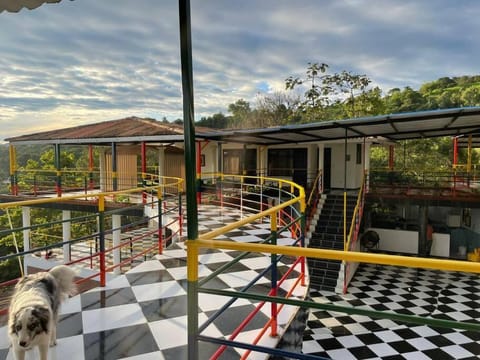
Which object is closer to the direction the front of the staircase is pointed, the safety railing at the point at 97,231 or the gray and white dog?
the gray and white dog

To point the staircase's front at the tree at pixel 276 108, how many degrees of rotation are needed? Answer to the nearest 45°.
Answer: approximately 180°

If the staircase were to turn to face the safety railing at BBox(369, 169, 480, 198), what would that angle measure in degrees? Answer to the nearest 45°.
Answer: approximately 135° to its left

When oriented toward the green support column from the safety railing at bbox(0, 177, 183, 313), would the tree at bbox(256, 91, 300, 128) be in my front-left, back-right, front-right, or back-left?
back-left

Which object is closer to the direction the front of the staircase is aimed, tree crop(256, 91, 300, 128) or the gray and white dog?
the gray and white dog

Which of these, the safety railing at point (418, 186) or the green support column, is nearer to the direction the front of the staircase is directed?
the green support column

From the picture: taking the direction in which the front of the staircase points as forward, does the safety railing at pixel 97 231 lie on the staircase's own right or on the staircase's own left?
on the staircase's own right

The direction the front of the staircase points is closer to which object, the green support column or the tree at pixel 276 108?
the green support column

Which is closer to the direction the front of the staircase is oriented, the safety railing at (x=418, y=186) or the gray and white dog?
the gray and white dog

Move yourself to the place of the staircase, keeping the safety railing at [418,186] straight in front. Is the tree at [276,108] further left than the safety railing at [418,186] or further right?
left

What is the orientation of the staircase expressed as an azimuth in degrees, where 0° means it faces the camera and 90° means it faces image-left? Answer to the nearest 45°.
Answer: approximately 0°

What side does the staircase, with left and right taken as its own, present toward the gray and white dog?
front

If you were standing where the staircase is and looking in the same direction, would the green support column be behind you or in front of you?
in front
